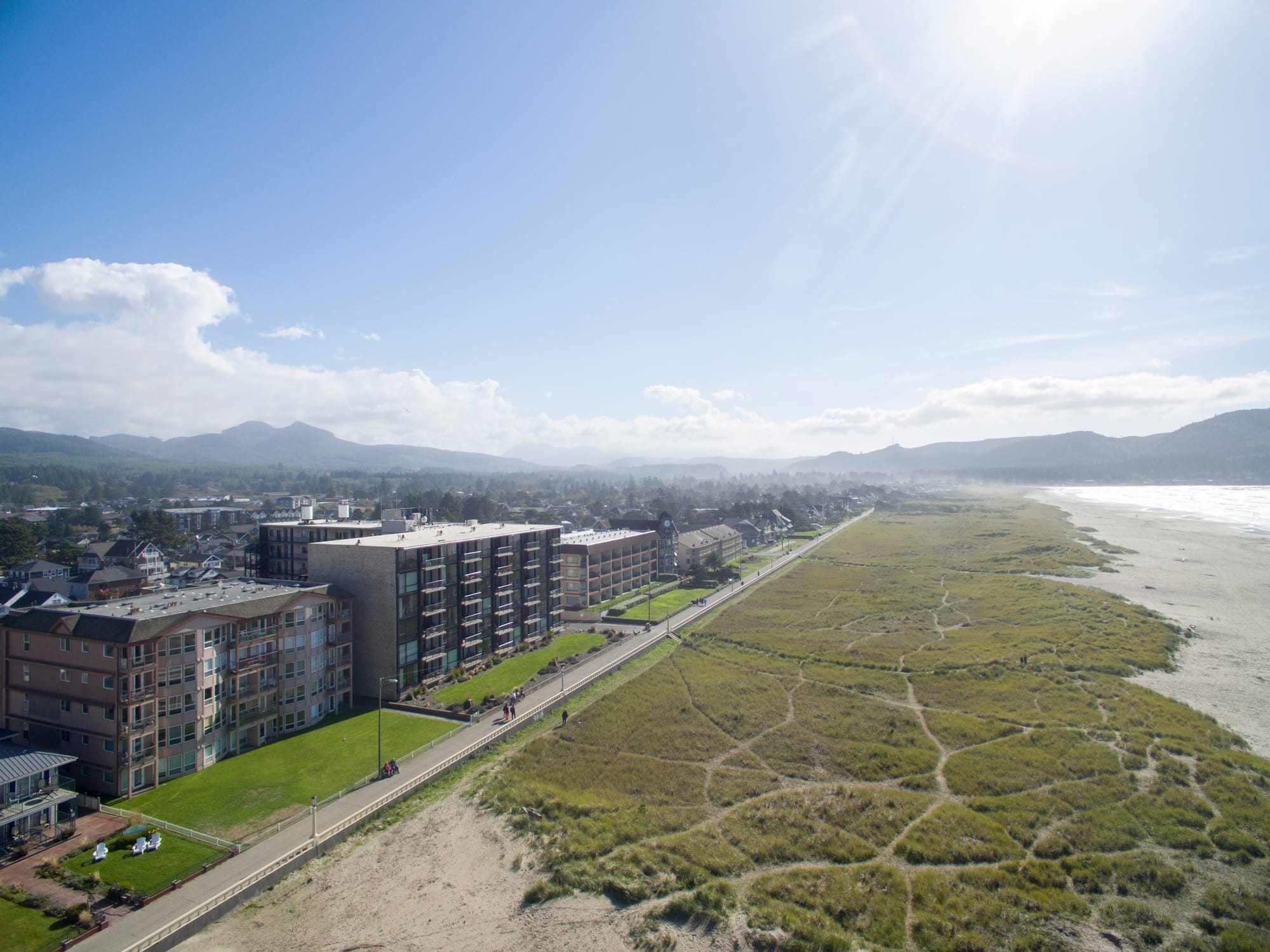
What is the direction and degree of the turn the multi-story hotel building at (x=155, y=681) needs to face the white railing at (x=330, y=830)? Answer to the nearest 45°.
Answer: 0° — it already faces it

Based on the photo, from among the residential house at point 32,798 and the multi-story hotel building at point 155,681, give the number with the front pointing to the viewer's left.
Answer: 0

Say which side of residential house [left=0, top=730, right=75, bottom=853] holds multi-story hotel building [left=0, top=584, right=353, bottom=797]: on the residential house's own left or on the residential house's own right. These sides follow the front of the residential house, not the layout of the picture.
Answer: on the residential house's own left

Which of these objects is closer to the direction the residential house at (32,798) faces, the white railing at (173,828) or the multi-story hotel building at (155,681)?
the white railing

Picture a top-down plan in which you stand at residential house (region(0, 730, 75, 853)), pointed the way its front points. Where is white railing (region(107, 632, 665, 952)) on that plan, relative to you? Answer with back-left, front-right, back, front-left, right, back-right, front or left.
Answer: front

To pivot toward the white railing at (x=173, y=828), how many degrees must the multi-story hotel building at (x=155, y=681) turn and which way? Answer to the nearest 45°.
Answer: approximately 45° to its right

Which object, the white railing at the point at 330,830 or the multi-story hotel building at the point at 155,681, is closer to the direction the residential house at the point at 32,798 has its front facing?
the white railing

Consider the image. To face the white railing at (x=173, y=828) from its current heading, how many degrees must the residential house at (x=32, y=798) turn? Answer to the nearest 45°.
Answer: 0° — it already faces it

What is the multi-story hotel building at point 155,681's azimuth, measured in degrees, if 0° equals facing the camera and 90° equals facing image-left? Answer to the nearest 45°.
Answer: approximately 315°

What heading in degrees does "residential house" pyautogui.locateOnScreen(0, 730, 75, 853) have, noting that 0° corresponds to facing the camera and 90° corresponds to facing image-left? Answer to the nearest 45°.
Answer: approximately 315°
